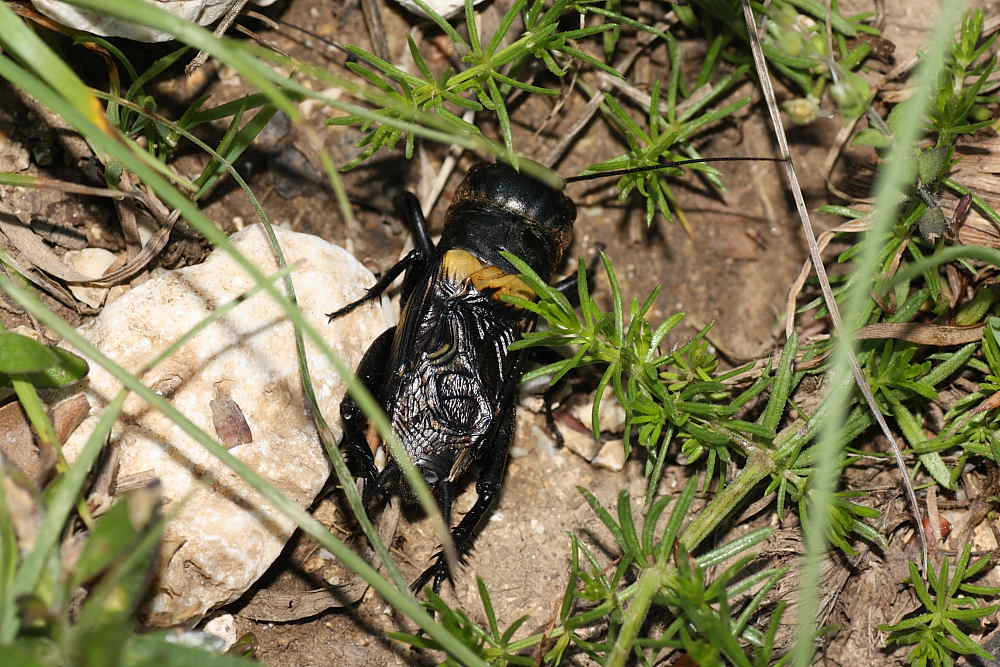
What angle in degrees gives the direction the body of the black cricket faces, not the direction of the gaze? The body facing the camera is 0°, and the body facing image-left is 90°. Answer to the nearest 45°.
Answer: approximately 180°

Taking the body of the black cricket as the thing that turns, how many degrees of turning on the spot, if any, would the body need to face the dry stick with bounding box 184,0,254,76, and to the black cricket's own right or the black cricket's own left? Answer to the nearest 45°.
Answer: approximately 45° to the black cricket's own left

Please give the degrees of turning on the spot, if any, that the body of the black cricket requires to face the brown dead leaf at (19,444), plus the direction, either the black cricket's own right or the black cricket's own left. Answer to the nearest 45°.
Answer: approximately 135° to the black cricket's own left

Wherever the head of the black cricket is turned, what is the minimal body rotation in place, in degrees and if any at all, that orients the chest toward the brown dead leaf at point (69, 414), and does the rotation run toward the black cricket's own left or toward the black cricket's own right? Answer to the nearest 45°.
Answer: approximately 135° to the black cricket's own left

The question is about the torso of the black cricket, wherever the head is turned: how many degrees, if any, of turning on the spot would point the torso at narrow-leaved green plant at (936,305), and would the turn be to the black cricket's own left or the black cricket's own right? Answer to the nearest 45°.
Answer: approximately 90° to the black cricket's own right

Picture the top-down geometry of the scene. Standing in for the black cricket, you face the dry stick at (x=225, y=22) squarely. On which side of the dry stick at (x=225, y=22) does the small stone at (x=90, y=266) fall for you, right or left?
left

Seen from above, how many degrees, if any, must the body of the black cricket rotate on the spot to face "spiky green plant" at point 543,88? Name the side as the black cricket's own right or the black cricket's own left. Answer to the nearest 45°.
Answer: approximately 45° to the black cricket's own right

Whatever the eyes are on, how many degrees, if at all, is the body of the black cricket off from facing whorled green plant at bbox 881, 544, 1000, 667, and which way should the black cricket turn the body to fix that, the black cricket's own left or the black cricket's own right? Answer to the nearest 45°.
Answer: approximately 135° to the black cricket's own right
